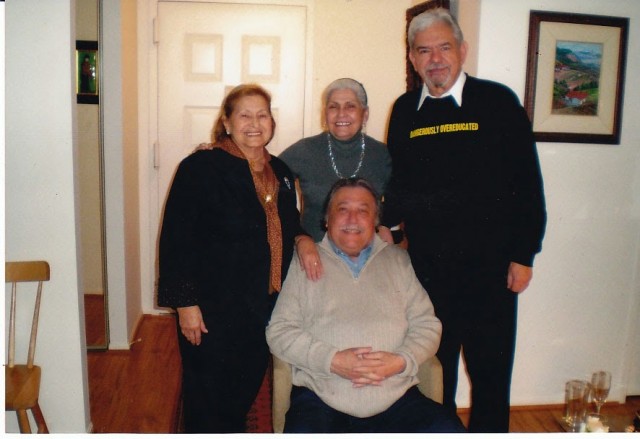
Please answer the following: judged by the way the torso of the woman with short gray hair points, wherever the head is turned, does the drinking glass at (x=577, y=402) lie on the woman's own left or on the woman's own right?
on the woman's own left

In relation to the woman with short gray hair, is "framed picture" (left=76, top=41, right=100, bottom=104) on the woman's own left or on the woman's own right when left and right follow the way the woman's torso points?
on the woman's own right

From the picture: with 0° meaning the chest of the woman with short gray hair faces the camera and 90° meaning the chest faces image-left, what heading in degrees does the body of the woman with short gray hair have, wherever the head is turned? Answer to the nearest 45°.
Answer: approximately 0°
